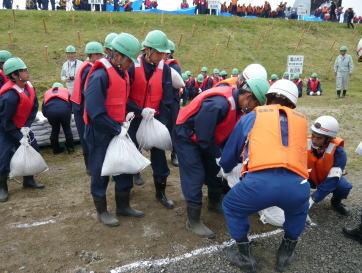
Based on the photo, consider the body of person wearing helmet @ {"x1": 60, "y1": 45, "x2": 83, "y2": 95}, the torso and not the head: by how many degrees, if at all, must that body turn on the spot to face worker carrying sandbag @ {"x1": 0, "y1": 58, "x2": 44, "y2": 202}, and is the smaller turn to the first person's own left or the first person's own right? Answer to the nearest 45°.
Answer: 0° — they already face them

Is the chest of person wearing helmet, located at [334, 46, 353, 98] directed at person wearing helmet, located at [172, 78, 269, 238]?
yes

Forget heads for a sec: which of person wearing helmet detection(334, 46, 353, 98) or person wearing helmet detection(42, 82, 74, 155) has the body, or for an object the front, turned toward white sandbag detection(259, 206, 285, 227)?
person wearing helmet detection(334, 46, 353, 98)

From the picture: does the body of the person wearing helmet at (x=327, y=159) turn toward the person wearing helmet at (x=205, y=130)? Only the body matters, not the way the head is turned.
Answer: yes

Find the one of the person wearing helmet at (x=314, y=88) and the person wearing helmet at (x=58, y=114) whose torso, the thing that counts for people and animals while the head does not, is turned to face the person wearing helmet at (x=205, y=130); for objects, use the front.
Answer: the person wearing helmet at (x=314, y=88)

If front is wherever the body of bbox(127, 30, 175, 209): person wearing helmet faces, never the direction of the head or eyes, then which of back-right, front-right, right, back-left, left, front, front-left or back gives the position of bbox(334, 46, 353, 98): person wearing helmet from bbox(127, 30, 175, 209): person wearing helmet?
left

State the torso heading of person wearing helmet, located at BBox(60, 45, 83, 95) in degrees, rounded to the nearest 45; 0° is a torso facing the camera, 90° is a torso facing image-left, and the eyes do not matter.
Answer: approximately 0°

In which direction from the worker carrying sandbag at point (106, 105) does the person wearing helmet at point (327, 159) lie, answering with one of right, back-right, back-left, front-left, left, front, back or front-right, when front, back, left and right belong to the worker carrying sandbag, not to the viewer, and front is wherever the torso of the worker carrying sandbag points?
front-left

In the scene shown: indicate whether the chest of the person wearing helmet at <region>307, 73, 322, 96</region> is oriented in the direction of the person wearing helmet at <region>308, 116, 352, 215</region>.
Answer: yes

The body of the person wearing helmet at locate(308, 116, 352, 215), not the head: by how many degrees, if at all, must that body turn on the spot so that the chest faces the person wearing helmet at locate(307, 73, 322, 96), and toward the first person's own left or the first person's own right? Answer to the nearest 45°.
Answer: approximately 135° to the first person's own right

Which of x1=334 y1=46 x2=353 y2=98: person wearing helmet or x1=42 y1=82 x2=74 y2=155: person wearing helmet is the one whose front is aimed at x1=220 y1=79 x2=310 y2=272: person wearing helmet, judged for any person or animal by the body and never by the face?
x1=334 y1=46 x2=353 y2=98: person wearing helmet
